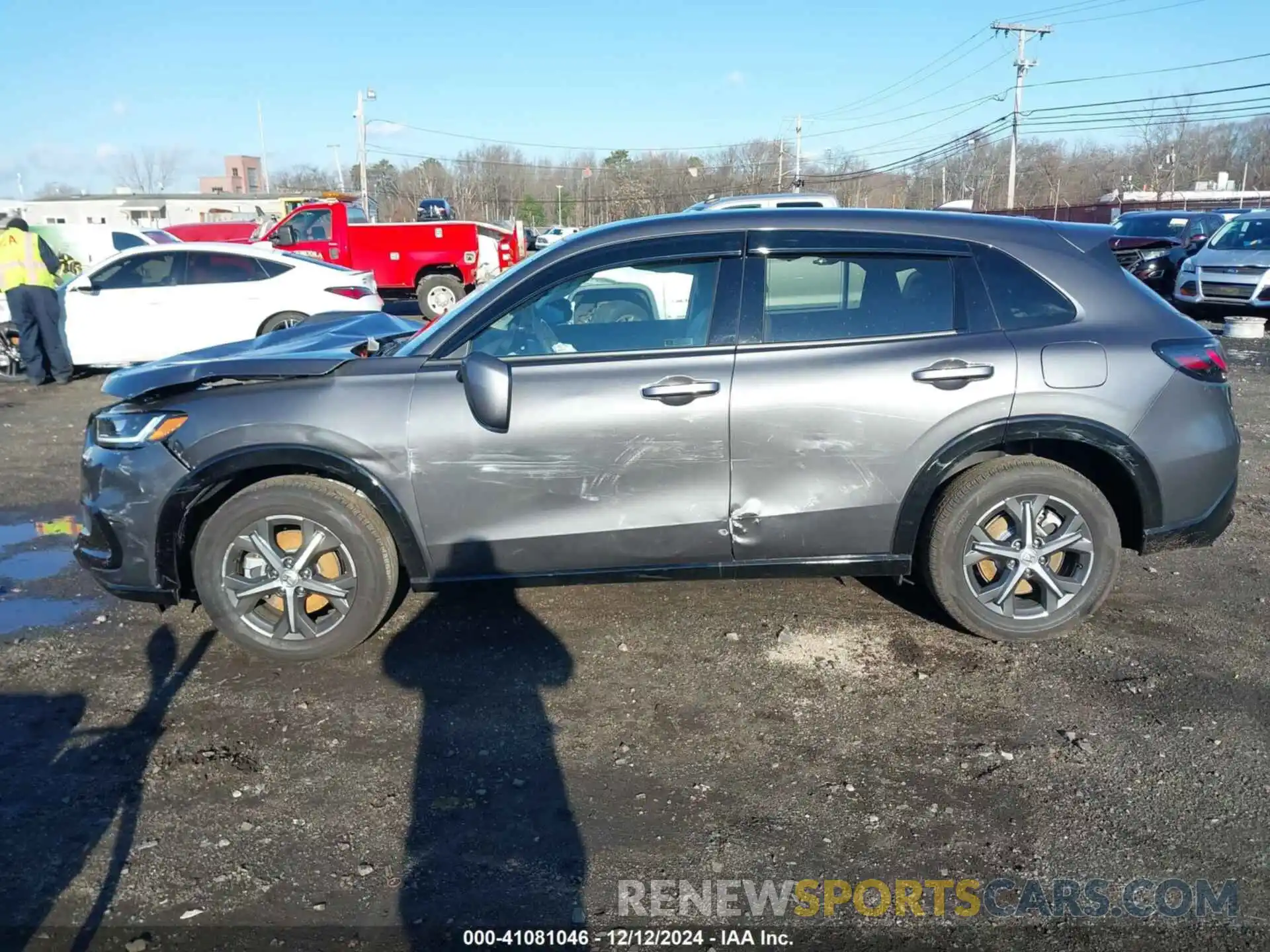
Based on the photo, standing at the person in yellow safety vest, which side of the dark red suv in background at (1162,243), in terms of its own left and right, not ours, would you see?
front

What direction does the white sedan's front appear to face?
to the viewer's left

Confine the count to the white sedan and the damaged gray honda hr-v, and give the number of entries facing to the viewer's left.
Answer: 2

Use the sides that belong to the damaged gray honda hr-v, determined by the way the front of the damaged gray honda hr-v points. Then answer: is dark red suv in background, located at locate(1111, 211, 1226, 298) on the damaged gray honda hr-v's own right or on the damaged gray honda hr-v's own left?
on the damaged gray honda hr-v's own right

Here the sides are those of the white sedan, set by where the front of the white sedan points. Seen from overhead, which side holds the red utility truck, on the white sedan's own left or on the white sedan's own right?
on the white sedan's own right

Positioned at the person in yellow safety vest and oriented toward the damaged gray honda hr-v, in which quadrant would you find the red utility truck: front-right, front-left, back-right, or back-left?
back-left

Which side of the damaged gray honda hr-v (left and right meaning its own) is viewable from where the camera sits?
left

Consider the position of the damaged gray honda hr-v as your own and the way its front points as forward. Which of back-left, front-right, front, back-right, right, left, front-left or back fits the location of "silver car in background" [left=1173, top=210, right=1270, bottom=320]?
back-right

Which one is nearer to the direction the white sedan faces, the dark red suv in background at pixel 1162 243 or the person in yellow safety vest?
the person in yellow safety vest

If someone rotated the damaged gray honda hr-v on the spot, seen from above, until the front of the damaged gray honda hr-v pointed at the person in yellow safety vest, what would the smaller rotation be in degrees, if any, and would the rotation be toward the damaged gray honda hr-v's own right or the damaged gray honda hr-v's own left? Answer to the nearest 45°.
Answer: approximately 45° to the damaged gray honda hr-v's own right

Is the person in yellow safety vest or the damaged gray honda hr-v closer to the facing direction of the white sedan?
the person in yellow safety vest

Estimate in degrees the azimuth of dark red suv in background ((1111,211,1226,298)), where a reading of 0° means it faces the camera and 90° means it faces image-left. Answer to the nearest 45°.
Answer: approximately 45°
